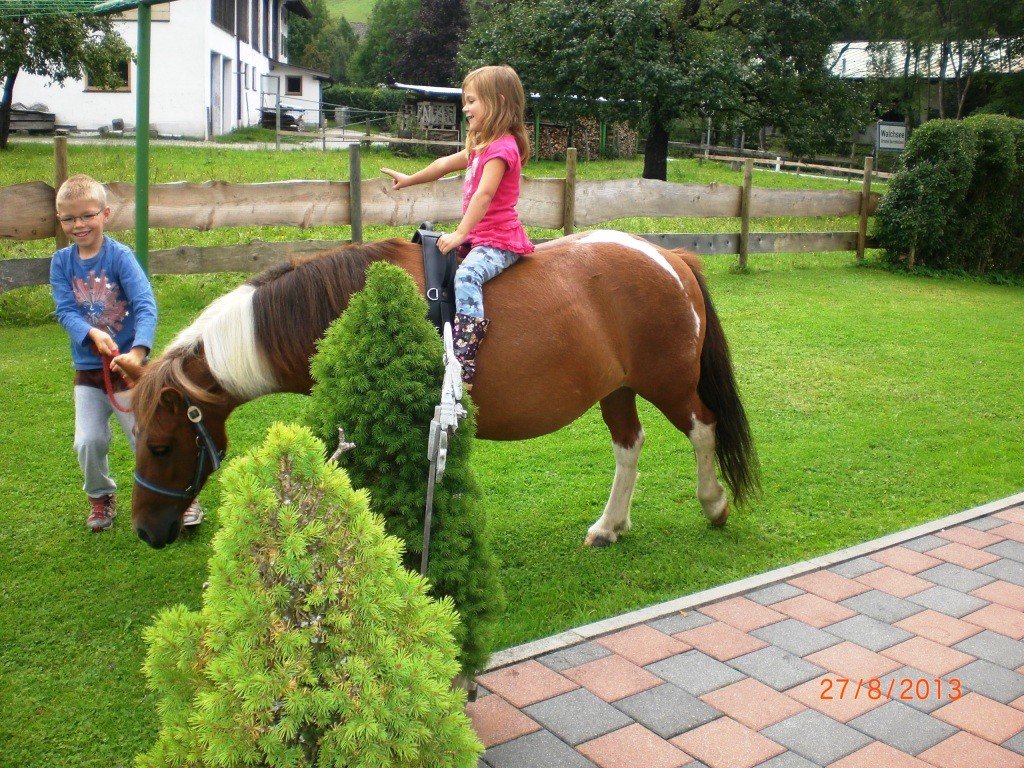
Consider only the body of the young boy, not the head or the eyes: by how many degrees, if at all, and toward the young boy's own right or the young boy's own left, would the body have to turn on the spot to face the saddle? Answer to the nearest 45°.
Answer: approximately 45° to the young boy's own left

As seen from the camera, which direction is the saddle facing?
to the viewer's left

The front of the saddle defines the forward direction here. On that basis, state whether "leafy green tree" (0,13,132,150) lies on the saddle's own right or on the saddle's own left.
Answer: on the saddle's own right

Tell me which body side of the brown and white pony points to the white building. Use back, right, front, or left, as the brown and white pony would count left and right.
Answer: right

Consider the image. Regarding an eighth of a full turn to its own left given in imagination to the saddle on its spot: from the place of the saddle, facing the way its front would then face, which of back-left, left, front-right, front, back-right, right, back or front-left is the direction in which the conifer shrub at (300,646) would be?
front-left

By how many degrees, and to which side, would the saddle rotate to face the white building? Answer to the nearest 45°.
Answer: approximately 90° to its right

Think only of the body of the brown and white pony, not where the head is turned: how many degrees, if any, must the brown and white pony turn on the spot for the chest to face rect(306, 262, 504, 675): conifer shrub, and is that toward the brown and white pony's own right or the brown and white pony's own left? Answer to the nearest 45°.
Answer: approximately 90° to the brown and white pony's own left

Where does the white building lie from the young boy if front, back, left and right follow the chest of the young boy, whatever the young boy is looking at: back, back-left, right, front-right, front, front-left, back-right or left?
back

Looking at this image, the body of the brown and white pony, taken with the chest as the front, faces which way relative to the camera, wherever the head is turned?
to the viewer's left

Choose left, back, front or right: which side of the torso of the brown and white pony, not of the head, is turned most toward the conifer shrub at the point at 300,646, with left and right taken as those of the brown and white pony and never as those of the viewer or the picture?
left

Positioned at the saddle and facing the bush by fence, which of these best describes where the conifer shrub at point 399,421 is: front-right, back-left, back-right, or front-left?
back-right

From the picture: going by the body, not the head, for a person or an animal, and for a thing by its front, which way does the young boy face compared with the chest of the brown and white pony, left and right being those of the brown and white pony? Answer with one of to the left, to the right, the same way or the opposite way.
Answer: to the left

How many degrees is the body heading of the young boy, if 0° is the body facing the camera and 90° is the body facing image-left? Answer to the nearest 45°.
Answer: approximately 0°
